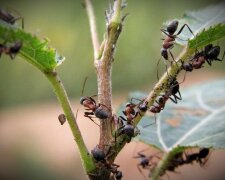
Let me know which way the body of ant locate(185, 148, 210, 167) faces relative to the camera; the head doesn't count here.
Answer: to the viewer's left

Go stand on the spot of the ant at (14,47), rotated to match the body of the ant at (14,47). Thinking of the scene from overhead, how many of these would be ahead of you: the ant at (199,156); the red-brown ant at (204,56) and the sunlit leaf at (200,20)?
0

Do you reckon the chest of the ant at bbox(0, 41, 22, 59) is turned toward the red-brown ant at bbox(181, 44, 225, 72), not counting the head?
no

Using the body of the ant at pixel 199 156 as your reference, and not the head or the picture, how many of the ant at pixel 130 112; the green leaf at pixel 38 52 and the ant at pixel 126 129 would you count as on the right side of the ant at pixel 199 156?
0

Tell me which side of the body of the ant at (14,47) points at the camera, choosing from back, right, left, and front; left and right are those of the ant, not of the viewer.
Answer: left
